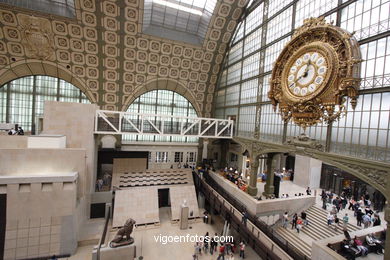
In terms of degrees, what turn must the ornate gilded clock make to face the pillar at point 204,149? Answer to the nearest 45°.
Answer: approximately 90° to its right

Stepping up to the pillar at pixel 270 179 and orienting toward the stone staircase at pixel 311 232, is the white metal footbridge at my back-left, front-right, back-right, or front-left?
back-right

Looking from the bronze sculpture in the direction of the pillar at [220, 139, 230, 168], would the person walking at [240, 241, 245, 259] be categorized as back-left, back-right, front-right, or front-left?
front-right

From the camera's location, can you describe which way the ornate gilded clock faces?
facing the viewer and to the left of the viewer

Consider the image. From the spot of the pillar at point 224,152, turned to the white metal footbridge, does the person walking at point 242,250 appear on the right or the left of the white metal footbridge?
left
